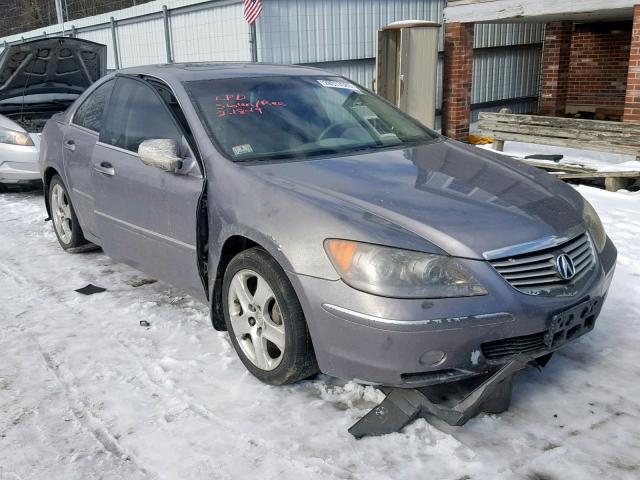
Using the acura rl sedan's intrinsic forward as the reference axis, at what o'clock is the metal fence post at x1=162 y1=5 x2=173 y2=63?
The metal fence post is roughly at 7 o'clock from the acura rl sedan.

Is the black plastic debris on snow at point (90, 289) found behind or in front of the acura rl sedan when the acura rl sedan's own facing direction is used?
behind

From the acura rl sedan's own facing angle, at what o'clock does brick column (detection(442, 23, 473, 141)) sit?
The brick column is roughly at 8 o'clock from the acura rl sedan.

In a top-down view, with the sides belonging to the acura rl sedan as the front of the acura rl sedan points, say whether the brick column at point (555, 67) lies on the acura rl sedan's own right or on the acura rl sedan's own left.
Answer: on the acura rl sedan's own left

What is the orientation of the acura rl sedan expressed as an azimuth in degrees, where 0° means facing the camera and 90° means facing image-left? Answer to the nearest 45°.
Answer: approximately 315°

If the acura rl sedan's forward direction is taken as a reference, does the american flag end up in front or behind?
behind

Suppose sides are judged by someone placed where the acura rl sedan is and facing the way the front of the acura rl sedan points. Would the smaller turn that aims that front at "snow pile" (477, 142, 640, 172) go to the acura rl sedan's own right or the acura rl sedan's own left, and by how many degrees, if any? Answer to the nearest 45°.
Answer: approximately 90° to the acura rl sedan's own left

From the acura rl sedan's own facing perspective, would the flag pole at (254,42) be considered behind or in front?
behind

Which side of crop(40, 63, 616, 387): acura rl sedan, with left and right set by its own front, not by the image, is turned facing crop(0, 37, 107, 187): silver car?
back
